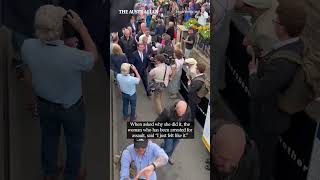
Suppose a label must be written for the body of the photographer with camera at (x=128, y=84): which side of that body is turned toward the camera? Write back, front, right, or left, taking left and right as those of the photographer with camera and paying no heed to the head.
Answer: back

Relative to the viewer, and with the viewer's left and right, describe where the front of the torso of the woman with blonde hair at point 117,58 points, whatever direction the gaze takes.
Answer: facing away from the viewer and to the right of the viewer
